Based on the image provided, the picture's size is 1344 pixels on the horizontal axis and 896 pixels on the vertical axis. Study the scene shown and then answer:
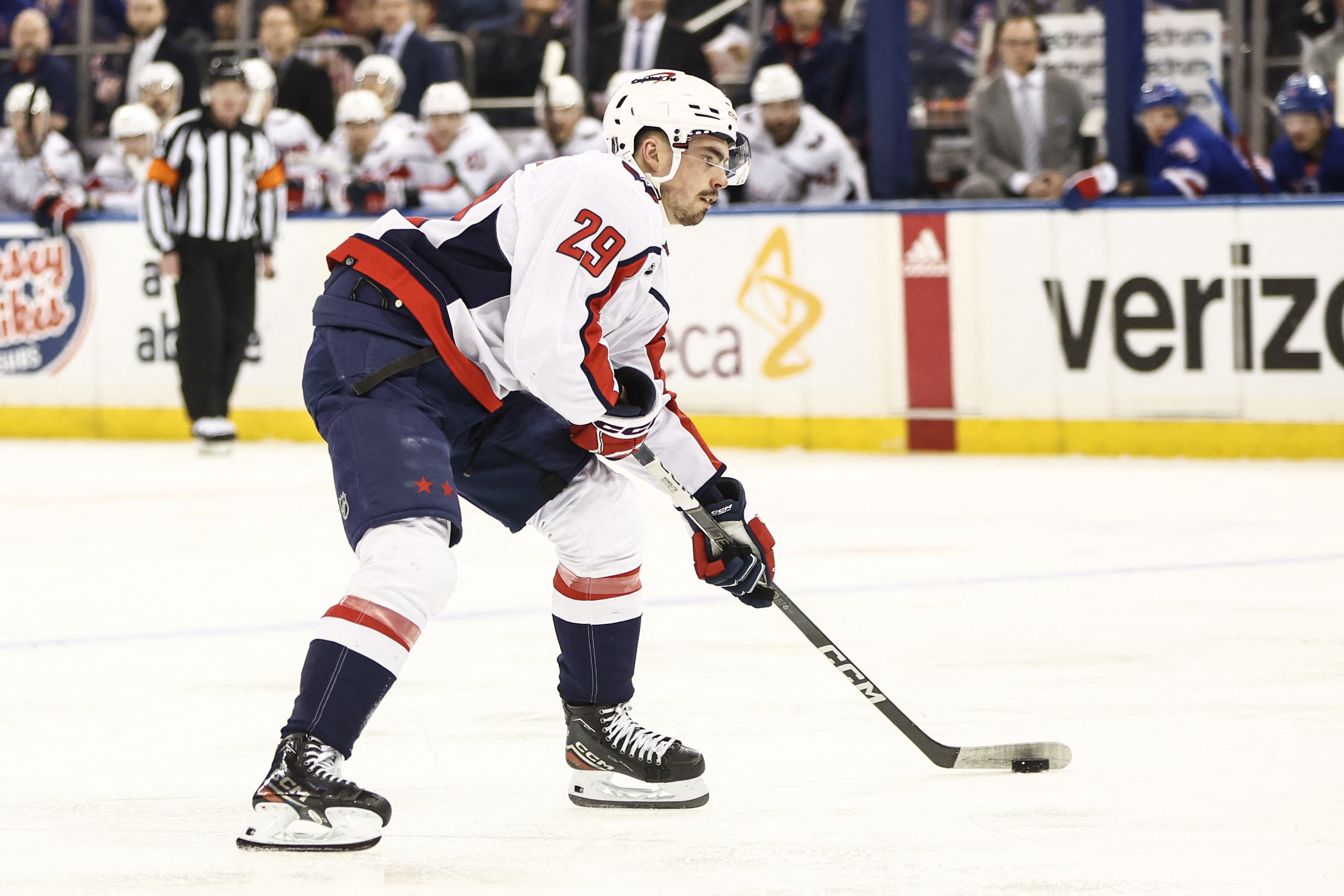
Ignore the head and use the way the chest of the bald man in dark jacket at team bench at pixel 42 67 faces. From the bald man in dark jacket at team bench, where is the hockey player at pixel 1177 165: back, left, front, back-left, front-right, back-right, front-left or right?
front-left

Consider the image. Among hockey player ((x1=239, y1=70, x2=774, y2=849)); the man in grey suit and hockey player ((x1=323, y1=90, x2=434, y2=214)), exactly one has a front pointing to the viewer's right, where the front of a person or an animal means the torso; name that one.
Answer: hockey player ((x1=239, y1=70, x2=774, y2=849))

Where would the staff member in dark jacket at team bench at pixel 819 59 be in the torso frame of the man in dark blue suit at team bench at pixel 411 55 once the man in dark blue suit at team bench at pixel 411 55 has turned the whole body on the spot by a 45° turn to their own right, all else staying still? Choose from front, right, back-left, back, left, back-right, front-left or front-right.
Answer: back-left

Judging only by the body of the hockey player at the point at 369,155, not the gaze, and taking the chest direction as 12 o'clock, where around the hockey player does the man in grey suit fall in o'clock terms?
The man in grey suit is roughly at 10 o'clock from the hockey player.

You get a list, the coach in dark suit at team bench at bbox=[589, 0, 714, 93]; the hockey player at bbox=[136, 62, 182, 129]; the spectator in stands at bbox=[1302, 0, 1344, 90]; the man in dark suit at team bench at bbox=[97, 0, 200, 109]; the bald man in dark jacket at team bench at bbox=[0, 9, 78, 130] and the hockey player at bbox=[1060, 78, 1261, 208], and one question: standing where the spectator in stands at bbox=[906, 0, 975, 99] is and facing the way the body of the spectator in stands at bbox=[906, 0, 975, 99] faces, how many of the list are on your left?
2

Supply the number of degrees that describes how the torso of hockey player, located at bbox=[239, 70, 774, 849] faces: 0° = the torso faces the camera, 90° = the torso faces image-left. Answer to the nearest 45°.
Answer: approximately 270°

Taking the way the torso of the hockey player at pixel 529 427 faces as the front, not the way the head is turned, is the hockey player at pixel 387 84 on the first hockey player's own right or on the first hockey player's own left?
on the first hockey player's own left

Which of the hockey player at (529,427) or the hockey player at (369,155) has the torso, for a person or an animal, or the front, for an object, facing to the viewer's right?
the hockey player at (529,427)

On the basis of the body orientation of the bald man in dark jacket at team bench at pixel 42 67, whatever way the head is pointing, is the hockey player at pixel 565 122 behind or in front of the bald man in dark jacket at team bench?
in front

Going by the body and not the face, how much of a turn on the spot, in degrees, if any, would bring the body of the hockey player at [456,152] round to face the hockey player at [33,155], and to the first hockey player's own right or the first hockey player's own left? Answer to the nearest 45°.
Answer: approximately 90° to the first hockey player's own right

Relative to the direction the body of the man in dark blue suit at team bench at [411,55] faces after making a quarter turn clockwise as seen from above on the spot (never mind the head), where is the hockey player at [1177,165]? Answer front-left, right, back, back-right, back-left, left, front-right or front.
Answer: back
